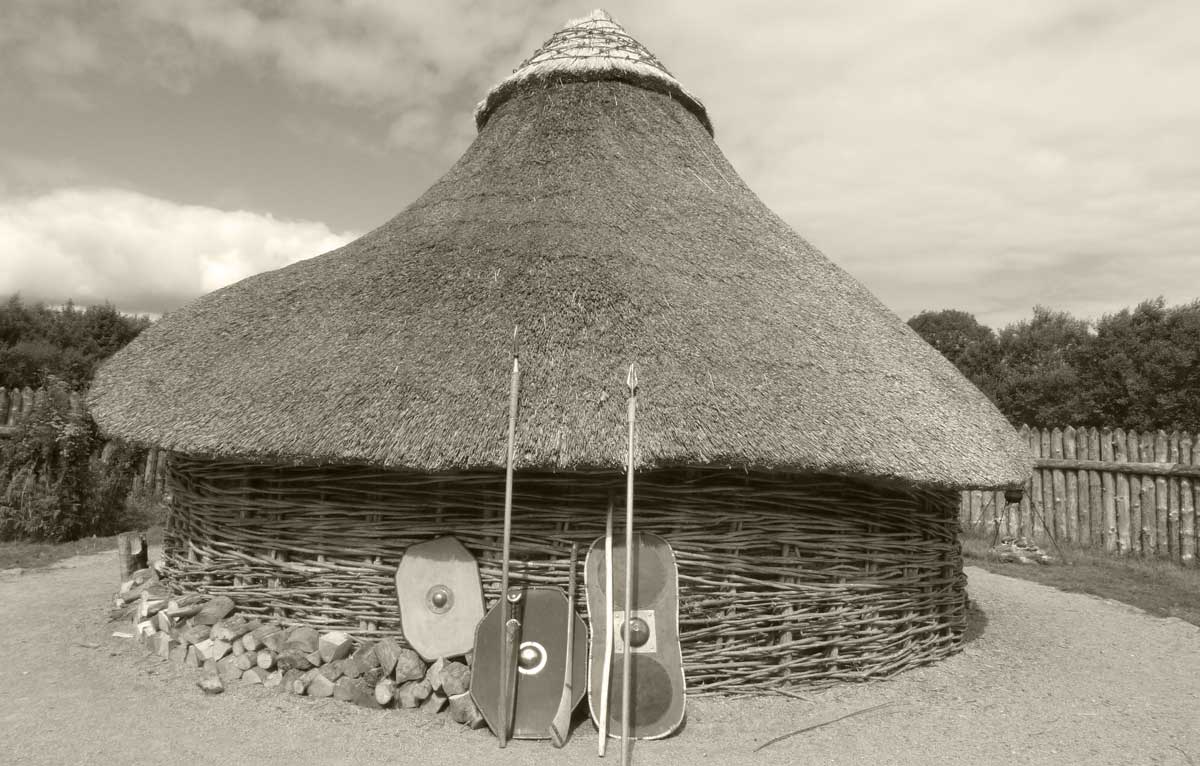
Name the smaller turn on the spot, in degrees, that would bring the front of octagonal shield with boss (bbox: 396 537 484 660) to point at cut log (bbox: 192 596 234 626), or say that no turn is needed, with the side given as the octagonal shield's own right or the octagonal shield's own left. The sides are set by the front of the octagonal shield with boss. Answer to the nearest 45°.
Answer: approximately 135° to the octagonal shield's own right

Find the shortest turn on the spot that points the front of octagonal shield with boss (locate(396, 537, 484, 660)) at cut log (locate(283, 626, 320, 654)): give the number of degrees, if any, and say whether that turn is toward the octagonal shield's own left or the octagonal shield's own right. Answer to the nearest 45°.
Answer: approximately 90° to the octagonal shield's own right

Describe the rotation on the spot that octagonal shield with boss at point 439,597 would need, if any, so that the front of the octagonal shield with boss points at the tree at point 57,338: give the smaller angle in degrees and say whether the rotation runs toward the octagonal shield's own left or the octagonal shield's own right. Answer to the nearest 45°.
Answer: approximately 135° to the octagonal shield's own right

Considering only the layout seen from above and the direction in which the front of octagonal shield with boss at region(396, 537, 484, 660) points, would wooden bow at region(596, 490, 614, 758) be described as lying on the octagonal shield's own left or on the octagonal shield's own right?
on the octagonal shield's own left

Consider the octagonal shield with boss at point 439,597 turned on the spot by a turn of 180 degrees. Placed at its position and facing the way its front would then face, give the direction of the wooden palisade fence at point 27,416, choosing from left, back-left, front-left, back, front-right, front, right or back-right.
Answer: front-left

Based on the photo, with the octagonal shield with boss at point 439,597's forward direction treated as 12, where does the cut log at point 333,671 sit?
The cut log is roughly at 3 o'clock from the octagonal shield with boss.

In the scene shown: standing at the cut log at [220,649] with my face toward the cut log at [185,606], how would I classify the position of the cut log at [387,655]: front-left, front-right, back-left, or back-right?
back-right

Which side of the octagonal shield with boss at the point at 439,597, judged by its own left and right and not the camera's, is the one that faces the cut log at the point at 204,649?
right

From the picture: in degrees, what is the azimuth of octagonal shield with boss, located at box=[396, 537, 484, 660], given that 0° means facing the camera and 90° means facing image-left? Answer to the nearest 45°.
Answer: approximately 0°
